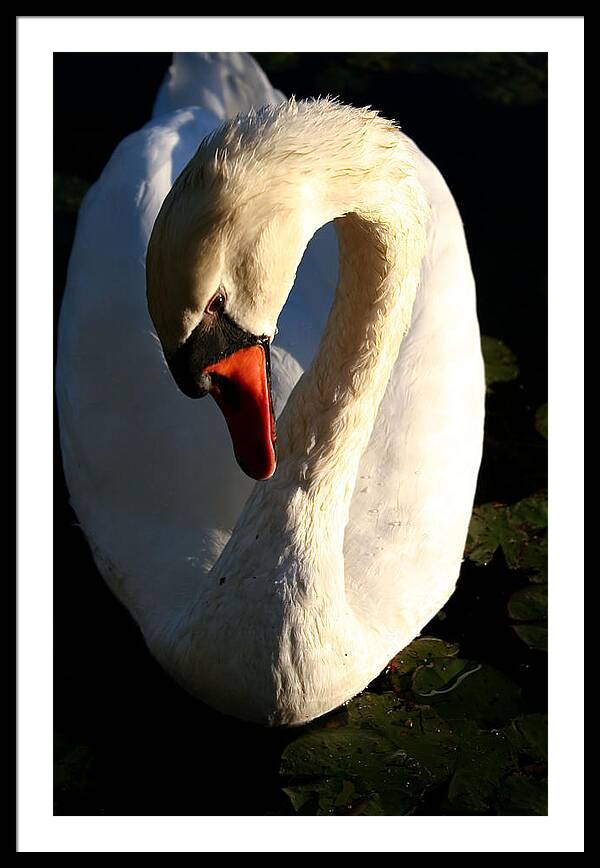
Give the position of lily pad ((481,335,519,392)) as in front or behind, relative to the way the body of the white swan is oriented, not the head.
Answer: behind

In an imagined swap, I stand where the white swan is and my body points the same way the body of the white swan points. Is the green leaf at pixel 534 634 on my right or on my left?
on my left

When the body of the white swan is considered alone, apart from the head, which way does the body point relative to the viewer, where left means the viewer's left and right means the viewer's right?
facing the viewer
